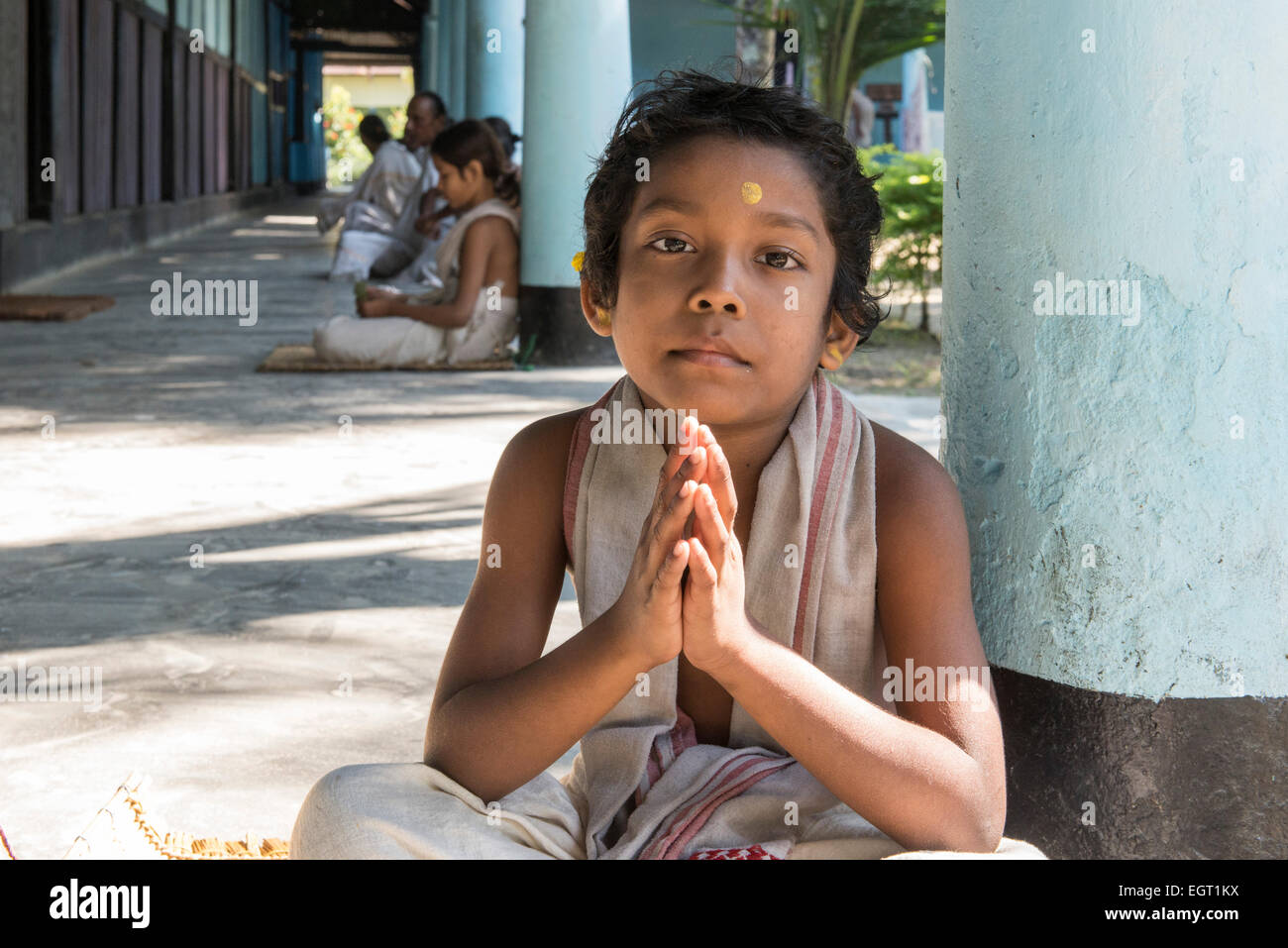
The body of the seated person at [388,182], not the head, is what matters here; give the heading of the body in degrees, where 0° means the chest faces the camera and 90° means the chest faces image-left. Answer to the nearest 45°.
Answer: approximately 90°

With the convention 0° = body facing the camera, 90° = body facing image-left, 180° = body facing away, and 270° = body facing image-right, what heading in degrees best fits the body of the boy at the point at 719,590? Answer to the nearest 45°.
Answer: approximately 0°

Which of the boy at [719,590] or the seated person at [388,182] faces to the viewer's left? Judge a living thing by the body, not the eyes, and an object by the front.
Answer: the seated person

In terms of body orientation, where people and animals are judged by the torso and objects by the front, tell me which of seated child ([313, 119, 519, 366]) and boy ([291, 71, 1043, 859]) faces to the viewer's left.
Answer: the seated child

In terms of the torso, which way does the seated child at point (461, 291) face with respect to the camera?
to the viewer's left

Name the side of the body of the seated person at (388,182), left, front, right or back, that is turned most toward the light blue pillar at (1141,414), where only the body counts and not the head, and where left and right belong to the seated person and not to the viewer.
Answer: left
